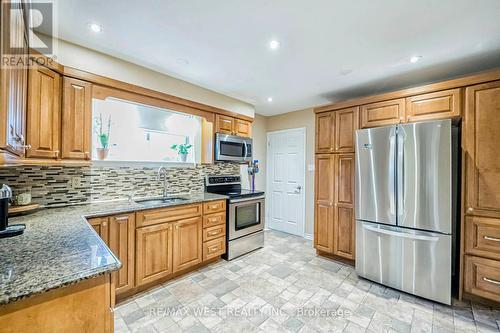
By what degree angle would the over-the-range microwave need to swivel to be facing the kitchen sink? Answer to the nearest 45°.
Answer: approximately 90° to its right

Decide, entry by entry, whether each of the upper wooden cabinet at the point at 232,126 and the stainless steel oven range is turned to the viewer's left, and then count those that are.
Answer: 0

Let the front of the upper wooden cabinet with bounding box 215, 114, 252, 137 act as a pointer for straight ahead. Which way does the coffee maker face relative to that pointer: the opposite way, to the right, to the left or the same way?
to the left

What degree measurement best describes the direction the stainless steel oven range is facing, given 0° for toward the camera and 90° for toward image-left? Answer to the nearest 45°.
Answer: approximately 315°

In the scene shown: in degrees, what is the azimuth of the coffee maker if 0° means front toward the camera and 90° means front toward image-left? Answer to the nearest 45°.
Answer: approximately 270°

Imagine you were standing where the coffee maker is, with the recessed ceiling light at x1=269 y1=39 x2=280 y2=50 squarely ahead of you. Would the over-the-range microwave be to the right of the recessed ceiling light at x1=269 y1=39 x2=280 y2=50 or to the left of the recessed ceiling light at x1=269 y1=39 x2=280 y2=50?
left

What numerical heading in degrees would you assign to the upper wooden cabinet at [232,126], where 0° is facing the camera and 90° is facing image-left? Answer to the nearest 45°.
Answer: approximately 315°

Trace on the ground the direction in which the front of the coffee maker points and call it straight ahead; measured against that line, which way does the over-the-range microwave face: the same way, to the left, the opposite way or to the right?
to the right
